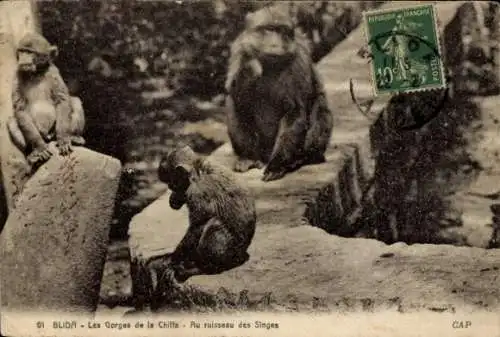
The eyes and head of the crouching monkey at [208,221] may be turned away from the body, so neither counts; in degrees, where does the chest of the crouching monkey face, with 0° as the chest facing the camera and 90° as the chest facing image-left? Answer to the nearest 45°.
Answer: approximately 90°

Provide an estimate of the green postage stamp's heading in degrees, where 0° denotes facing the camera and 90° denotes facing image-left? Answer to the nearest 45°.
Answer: approximately 0°

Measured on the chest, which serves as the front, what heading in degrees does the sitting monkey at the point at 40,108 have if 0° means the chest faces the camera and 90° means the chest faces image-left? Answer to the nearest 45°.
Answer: approximately 45°

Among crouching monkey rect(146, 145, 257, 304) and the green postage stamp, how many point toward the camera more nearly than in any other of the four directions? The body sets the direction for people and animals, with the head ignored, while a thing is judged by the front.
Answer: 1
